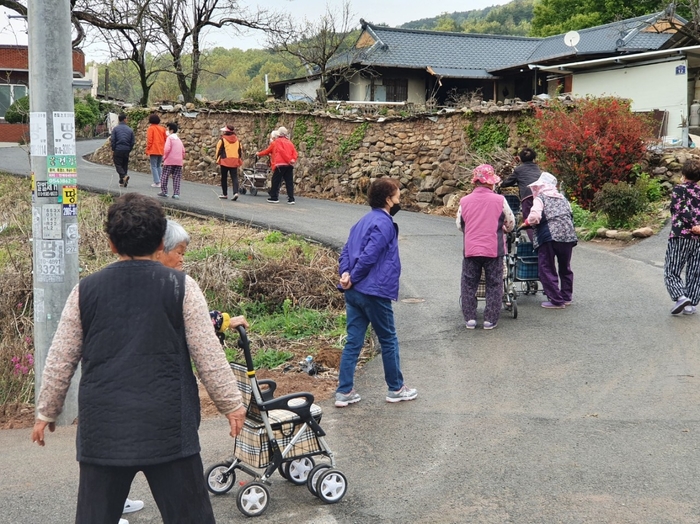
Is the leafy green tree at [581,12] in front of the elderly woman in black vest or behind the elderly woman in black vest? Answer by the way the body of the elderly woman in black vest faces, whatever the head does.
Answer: in front

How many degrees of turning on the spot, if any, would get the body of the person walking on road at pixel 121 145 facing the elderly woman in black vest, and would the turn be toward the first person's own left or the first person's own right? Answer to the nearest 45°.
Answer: approximately 180°

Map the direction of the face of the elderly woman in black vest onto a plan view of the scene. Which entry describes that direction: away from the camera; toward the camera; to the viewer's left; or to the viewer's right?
away from the camera

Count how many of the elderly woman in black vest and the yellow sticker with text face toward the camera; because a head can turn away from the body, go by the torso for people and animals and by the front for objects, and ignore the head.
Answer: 1

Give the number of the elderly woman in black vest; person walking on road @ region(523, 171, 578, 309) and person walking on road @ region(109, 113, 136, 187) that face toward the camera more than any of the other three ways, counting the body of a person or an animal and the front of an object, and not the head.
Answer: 0

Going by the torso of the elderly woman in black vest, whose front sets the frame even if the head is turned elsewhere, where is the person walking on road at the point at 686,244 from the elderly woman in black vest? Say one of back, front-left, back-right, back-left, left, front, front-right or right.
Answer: front-right

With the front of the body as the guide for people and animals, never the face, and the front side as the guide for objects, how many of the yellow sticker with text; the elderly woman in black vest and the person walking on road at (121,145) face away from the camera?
2

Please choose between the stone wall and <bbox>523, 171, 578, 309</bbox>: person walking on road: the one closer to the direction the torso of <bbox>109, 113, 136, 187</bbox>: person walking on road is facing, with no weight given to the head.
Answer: the stone wall

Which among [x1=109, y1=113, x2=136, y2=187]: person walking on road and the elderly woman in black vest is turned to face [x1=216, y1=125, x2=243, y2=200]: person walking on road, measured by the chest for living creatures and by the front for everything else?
the elderly woman in black vest

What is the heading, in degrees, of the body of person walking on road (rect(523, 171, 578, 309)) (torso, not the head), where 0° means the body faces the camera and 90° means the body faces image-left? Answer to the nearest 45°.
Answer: approximately 135°

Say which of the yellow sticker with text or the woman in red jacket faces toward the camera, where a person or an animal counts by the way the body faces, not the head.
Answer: the yellow sticker with text

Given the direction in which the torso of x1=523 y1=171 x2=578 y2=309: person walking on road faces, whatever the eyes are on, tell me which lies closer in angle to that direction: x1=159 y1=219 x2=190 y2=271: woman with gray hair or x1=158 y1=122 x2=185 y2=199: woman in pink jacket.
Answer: the woman in pink jacket

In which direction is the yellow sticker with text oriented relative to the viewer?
toward the camera

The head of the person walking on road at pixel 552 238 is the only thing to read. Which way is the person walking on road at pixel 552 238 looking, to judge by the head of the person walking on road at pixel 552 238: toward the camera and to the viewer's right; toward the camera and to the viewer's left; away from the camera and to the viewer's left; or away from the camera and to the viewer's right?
away from the camera and to the viewer's left

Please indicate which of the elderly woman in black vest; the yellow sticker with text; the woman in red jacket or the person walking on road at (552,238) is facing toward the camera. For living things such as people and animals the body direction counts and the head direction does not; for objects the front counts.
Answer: the yellow sticker with text

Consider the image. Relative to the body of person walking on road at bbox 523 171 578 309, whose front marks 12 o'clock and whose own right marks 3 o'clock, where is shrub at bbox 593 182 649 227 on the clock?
The shrub is roughly at 2 o'clock from the person walking on road.

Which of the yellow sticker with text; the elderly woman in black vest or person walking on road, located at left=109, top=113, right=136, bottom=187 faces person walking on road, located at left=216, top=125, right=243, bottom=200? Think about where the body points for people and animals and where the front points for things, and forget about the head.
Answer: the elderly woman in black vest

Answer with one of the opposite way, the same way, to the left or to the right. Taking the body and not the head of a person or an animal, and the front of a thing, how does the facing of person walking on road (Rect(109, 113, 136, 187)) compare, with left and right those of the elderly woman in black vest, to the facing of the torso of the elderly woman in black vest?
the same way

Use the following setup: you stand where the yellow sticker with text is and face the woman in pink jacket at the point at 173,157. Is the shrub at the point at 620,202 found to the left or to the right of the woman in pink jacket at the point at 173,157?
right

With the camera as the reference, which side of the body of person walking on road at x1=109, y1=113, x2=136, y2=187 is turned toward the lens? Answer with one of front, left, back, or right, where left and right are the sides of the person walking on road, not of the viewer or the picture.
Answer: back

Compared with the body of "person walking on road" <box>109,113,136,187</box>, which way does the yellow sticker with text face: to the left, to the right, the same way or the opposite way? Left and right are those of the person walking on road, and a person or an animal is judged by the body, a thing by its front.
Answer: the opposite way
